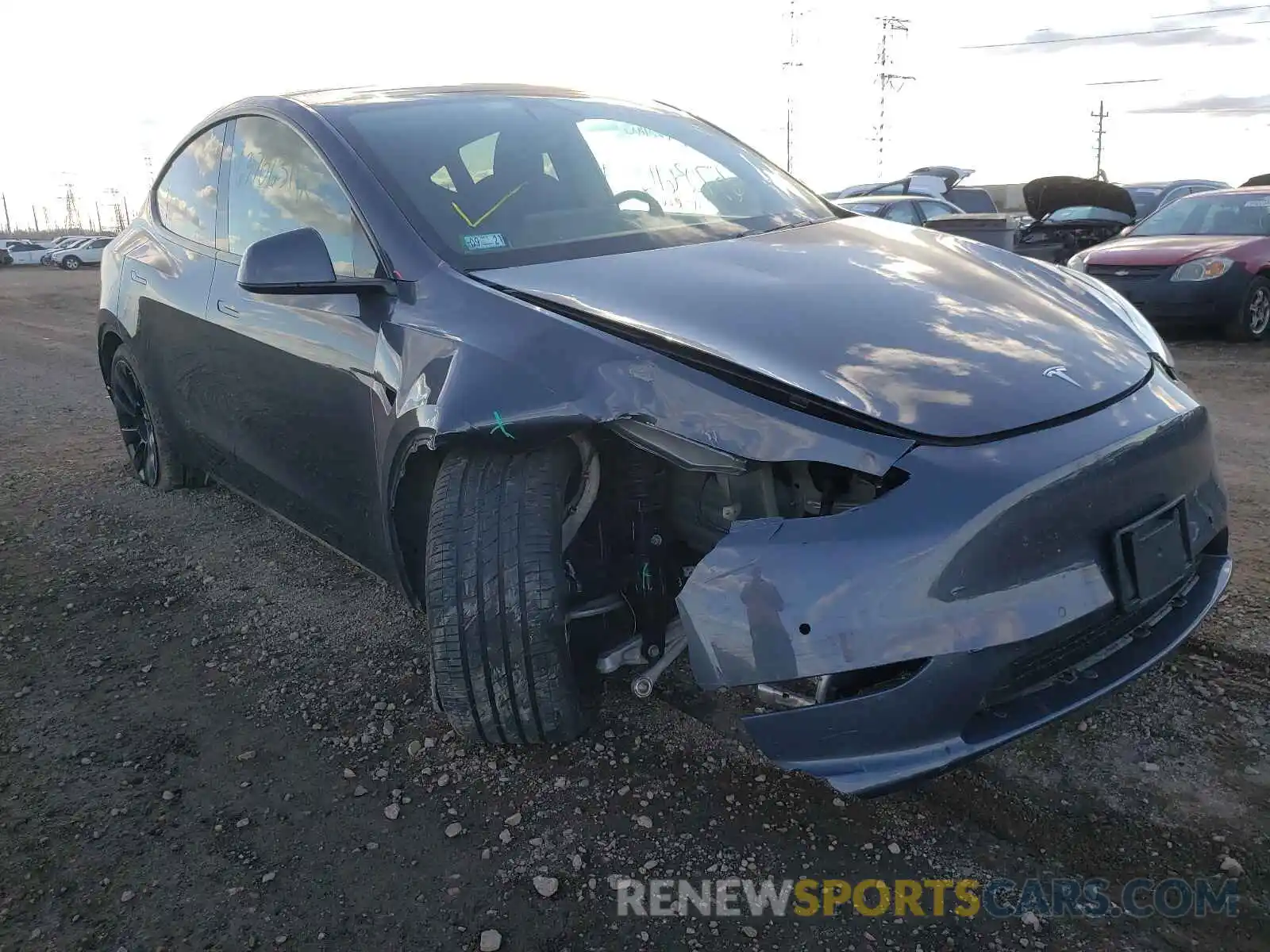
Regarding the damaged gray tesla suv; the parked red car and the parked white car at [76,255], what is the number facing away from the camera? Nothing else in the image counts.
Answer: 0

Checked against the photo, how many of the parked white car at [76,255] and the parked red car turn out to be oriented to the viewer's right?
0

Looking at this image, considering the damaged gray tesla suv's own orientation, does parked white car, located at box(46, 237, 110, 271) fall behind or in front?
behind

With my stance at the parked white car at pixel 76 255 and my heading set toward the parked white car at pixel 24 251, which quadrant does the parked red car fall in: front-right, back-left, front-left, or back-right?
back-left

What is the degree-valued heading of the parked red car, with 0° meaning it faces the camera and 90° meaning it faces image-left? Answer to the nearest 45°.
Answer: approximately 45°

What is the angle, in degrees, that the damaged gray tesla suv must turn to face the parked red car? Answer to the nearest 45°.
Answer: approximately 90° to its left

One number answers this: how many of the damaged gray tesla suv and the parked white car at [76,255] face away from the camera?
0

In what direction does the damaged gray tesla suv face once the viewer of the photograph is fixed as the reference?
facing the viewer and to the right of the viewer

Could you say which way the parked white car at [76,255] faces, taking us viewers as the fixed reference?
facing the viewer and to the left of the viewer
